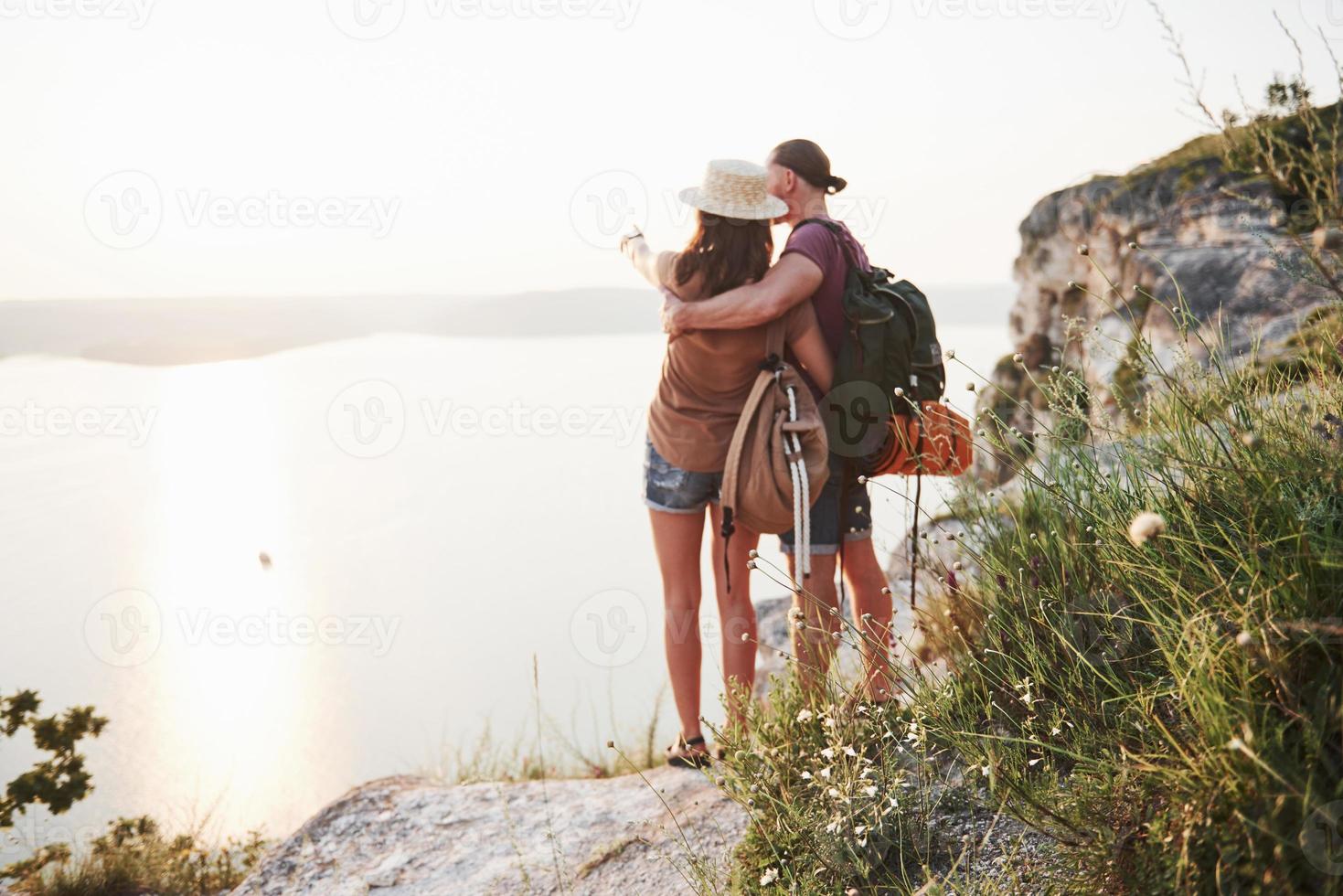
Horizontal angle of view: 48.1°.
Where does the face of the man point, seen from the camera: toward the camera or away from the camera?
away from the camera

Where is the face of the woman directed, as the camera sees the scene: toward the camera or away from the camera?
away from the camera

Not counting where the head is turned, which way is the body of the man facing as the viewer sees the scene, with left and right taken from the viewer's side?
facing away from the viewer and to the left of the viewer

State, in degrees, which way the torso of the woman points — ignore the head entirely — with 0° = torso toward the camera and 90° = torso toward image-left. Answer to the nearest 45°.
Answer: approximately 180°
